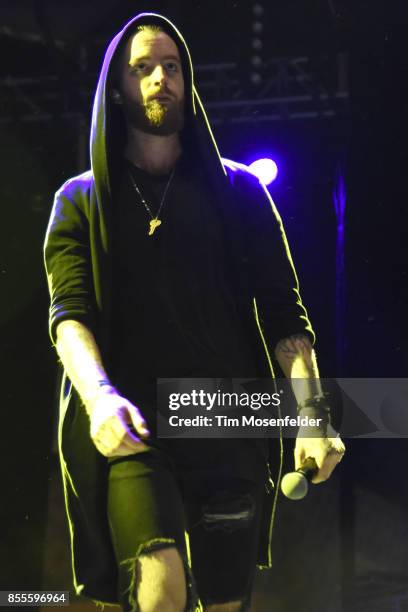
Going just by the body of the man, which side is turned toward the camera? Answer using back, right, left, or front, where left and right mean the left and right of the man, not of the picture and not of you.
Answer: front

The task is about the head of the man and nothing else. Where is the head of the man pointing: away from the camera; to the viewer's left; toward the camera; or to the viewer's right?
toward the camera
